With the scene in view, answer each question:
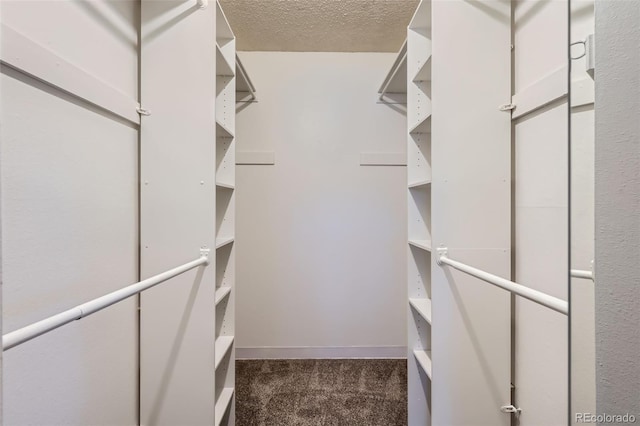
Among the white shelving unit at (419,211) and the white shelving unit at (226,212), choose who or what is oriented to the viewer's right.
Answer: the white shelving unit at (226,212)

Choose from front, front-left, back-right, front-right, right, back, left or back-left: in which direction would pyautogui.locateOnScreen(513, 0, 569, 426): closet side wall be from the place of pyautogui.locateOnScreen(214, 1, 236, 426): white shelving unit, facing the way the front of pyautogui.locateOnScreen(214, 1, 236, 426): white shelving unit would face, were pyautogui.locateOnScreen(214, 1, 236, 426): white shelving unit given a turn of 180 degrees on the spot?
back-left

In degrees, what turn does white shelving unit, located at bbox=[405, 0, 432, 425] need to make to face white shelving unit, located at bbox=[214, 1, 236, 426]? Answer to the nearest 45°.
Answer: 0° — it already faces it

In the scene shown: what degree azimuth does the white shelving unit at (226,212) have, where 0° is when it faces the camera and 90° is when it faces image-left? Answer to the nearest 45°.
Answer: approximately 270°

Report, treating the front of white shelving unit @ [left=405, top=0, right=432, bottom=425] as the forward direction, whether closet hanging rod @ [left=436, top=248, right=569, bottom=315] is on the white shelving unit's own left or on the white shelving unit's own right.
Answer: on the white shelving unit's own left

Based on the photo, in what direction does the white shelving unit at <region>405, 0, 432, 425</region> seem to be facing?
to the viewer's left

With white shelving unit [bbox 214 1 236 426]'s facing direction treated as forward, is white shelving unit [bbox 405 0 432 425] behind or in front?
in front

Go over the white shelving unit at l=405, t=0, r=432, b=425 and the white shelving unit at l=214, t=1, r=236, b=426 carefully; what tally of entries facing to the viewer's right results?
1

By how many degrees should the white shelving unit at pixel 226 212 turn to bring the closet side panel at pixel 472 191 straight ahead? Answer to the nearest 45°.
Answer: approximately 45° to its right

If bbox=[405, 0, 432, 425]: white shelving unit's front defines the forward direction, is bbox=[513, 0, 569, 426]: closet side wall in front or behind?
behind

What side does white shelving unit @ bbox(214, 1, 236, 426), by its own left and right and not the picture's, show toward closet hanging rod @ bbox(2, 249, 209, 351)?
right

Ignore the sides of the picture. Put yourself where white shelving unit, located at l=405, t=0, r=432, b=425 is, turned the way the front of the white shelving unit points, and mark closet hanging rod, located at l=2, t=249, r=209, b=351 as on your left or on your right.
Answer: on your left
